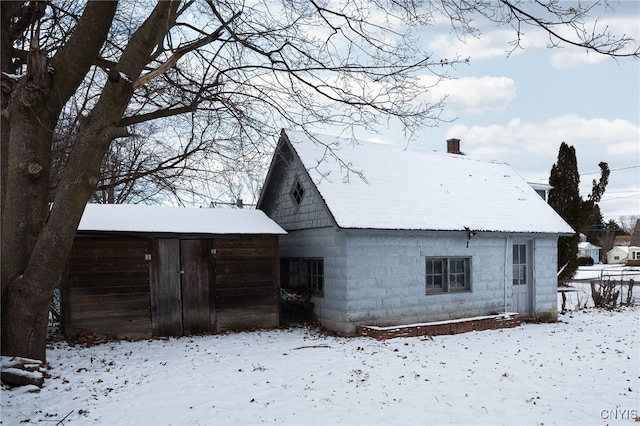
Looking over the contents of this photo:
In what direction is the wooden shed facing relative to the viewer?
toward the camera
